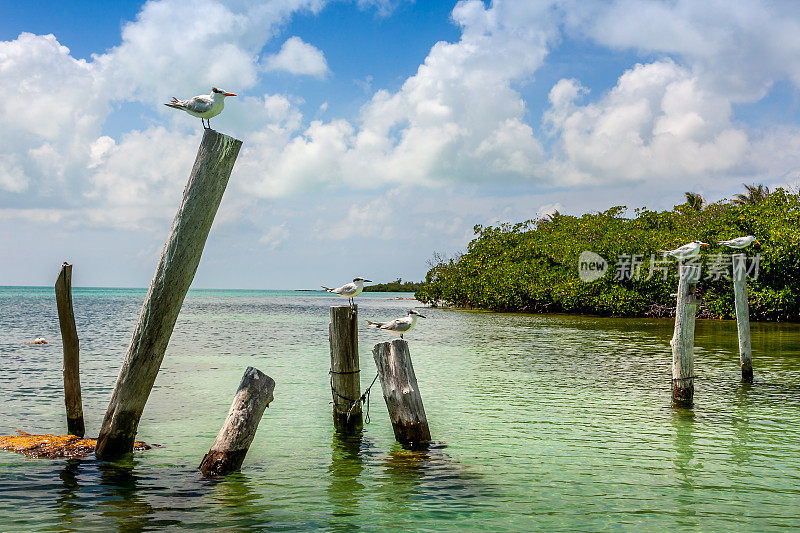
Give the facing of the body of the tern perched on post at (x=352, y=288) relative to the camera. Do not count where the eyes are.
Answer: to the viewer's right

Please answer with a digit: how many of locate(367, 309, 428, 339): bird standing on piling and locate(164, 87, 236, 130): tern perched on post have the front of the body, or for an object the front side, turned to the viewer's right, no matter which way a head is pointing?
2

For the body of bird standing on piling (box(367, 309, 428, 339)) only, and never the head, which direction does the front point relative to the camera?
to the viewer's right

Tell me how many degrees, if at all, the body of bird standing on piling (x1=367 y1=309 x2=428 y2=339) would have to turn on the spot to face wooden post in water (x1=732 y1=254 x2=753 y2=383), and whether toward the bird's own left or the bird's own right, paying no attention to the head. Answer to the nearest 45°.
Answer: approximately 45° to the bird's own left

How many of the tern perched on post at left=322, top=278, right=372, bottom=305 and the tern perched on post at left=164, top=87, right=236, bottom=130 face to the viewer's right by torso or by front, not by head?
2

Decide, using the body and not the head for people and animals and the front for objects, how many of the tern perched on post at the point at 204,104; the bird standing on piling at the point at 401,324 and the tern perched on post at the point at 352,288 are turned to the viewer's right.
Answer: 3

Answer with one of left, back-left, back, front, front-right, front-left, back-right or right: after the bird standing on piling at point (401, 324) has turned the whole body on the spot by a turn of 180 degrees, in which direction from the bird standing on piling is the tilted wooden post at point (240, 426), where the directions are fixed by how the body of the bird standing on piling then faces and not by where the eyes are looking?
front-left

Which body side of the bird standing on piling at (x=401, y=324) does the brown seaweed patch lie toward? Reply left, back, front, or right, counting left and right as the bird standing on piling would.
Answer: back

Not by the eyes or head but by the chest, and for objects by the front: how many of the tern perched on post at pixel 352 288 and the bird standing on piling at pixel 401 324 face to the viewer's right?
2

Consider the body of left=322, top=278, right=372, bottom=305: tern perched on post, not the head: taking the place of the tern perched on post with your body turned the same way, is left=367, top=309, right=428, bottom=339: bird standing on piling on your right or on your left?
on your right

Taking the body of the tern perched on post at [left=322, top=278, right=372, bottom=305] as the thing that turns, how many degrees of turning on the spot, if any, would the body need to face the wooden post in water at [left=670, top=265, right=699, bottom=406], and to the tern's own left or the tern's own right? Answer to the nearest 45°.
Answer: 0° — it already faces it

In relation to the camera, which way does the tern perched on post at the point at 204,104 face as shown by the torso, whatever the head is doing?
to the viewer's right
